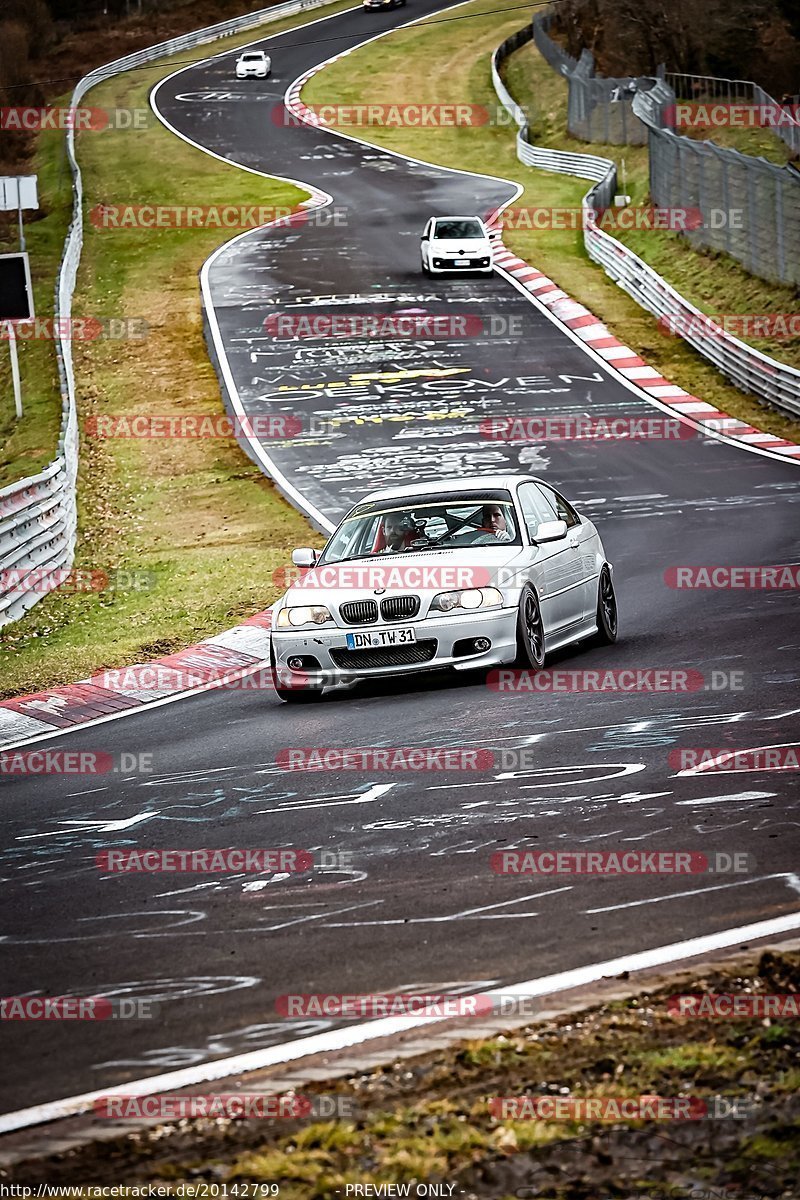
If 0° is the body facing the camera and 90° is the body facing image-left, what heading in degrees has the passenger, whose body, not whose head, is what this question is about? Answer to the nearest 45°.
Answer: approximately 45°

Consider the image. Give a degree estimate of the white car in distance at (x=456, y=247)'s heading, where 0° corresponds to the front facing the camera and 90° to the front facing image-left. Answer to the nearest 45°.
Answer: approximately 0°

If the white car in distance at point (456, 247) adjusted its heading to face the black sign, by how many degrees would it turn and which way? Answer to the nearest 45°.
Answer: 0° — it already faces it

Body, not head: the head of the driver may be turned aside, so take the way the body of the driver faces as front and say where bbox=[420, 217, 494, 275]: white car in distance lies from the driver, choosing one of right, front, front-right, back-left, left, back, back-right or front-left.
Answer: back-right
